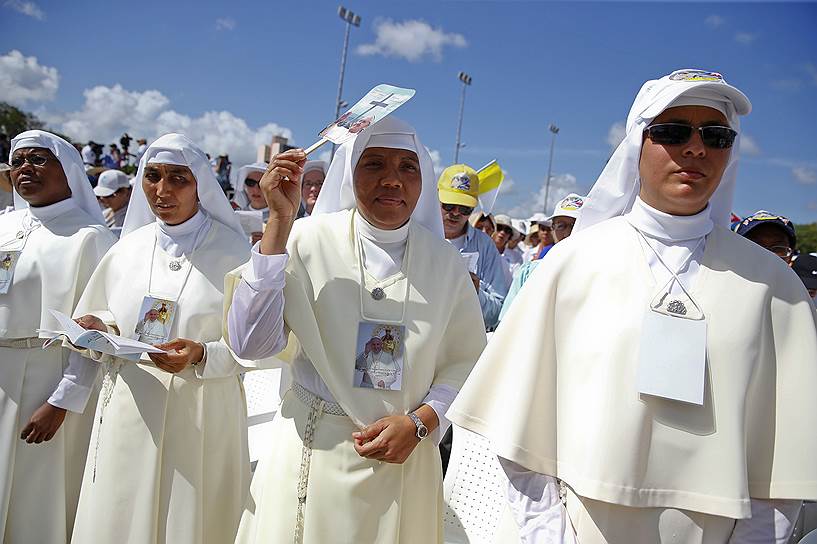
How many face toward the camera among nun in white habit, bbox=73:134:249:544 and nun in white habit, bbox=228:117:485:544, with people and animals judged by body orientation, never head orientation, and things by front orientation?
2

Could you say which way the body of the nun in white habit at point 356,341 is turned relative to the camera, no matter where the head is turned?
toward the camera

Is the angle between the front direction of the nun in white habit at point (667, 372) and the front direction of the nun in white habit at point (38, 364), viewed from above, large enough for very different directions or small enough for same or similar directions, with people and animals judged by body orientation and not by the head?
same or similar directions

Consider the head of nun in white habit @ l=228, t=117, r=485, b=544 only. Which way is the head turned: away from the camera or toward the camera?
toward the camera

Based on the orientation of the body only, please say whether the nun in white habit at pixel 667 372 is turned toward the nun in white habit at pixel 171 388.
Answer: no

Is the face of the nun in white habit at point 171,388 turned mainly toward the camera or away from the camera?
toward the camera

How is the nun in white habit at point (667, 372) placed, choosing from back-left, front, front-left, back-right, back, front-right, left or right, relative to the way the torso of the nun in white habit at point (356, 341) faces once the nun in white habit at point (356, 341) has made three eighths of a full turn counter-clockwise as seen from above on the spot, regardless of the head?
right

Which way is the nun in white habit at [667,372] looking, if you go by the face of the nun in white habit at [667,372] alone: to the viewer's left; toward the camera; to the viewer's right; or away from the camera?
toward the camera

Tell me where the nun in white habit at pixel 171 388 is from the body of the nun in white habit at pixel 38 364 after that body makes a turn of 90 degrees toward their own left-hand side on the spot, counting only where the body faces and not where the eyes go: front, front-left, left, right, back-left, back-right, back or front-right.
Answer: front

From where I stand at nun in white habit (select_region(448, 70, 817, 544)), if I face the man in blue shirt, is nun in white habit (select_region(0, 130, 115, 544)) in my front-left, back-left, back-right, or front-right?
front-left

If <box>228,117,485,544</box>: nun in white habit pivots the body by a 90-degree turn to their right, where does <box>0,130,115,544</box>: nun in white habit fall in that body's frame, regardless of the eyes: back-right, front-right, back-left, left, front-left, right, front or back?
front-right

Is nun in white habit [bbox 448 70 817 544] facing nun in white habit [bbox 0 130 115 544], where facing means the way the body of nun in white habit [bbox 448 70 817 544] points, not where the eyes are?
no

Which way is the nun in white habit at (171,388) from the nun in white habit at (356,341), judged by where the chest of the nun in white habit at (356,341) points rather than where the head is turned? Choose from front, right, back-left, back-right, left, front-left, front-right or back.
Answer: back-right

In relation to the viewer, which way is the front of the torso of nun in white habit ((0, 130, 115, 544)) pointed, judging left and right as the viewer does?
facing the viewer and to the left of the viewer

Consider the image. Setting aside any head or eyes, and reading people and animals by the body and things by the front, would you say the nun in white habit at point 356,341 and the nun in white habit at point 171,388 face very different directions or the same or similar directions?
same or similar directions
